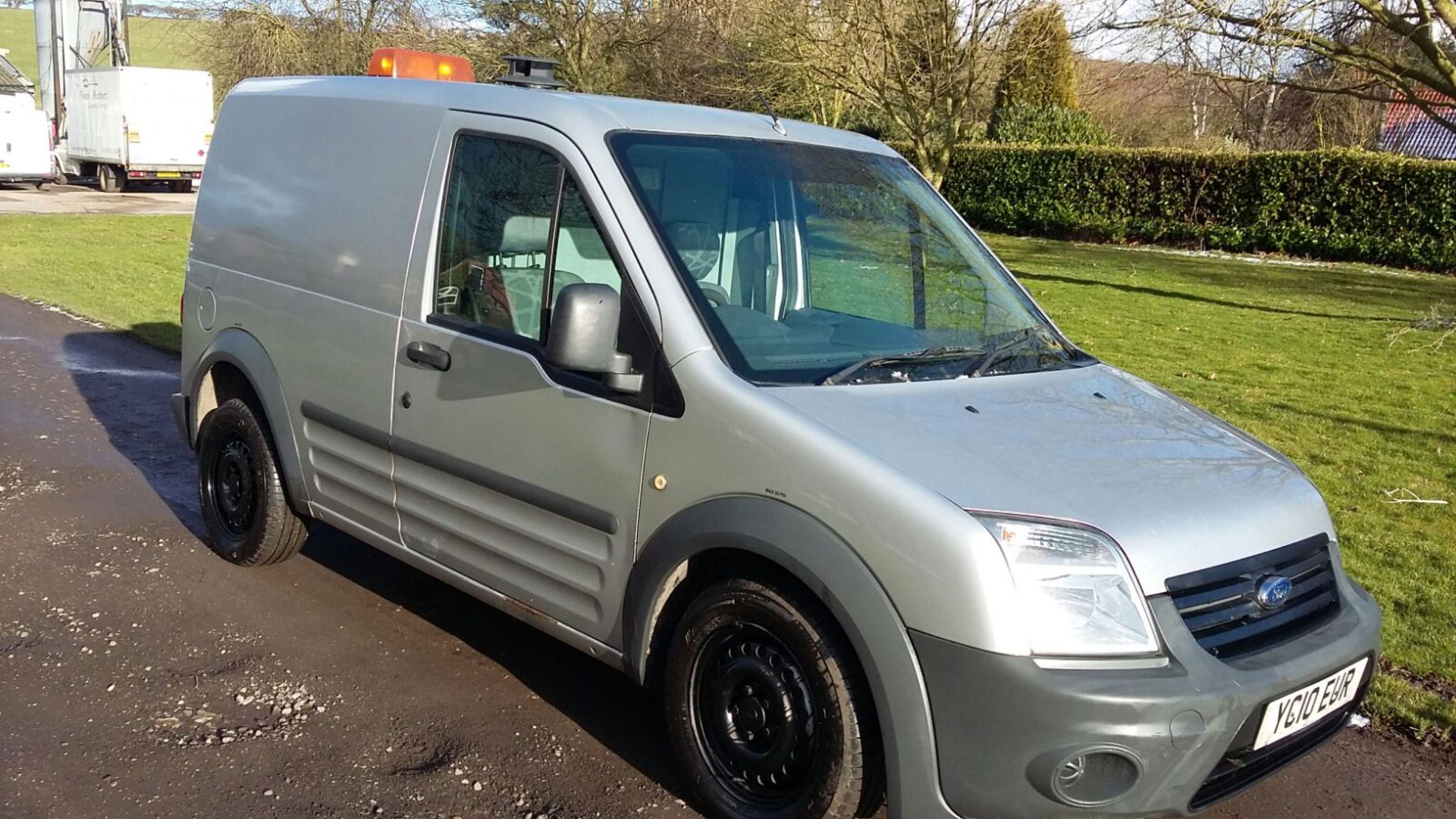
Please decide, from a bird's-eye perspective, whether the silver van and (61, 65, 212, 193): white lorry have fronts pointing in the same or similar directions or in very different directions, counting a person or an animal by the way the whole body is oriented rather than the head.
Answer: very different directions

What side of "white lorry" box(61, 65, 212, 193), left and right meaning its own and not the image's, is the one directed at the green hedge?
back

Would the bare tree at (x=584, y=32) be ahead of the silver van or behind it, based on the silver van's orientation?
behind

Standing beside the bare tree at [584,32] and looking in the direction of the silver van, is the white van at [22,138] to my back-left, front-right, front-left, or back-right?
back-right

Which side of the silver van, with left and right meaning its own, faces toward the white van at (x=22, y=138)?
back

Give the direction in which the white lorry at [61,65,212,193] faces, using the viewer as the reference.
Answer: facing away from the viewer and to the left of the viewer

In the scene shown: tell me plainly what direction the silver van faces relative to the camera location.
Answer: facing the viewer and to the right of the viewer

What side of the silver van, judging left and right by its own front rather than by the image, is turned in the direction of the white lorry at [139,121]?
back

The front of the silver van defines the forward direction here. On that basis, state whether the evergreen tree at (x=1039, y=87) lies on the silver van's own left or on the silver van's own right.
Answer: on the silver van's own left

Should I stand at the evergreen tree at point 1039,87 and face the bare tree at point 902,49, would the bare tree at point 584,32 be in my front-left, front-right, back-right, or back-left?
front-right
